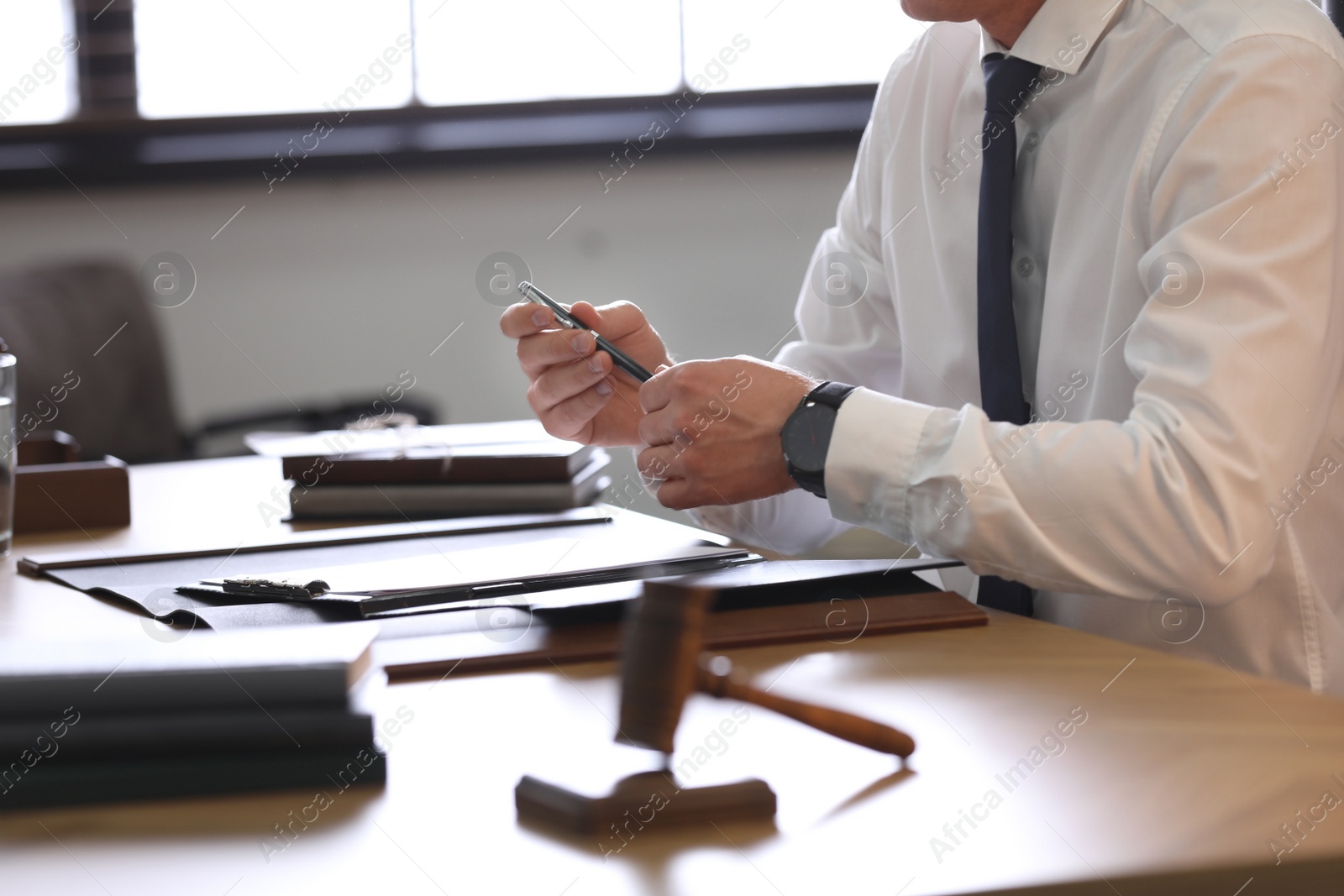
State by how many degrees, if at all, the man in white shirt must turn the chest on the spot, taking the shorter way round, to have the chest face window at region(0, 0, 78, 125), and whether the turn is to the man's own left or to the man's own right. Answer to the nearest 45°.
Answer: approximately 90° to the man's own right

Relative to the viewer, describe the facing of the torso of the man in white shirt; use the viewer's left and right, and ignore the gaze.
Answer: facing the viewer and to the left of the viewer

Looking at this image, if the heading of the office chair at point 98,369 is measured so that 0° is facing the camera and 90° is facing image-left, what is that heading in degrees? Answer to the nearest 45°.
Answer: approximately 225°

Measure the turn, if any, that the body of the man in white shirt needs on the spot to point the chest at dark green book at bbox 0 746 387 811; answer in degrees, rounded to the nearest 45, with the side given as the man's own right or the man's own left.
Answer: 0° — they already face it

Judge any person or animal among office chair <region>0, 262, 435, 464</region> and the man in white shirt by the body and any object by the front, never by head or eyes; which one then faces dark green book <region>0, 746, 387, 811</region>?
the man in white shirt

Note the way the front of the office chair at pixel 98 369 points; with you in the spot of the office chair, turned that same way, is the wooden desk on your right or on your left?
on your right

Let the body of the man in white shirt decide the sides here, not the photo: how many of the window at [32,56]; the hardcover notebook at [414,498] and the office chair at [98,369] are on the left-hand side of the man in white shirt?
0

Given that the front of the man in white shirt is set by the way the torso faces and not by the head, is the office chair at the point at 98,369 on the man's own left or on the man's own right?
on the man's own right

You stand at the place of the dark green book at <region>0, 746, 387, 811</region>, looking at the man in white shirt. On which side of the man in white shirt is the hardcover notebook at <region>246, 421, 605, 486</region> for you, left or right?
left

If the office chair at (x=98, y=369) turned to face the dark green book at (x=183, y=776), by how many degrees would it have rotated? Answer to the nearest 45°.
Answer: approximately 135° to its right

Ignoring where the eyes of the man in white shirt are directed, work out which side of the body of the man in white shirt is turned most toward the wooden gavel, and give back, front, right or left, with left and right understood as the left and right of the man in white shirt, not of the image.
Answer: front
